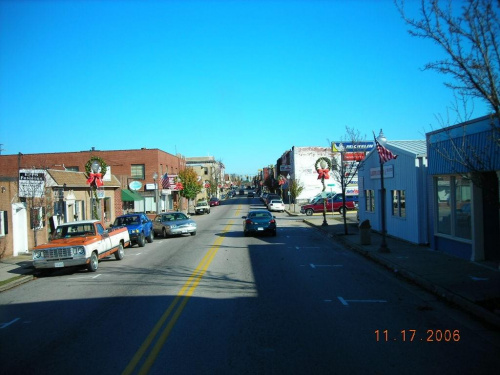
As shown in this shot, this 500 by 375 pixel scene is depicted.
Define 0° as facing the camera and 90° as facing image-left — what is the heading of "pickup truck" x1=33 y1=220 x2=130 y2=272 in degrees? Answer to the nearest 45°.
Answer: approximately 45°

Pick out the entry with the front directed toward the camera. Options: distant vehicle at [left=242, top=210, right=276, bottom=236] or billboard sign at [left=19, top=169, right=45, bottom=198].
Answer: the billboard sign

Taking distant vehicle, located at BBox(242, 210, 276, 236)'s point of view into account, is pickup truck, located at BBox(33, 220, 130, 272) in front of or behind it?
behind

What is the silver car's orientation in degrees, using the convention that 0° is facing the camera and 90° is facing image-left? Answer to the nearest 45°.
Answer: approximately 315°

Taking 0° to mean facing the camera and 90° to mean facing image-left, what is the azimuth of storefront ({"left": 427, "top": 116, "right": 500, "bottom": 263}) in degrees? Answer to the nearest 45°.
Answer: approximately 45°

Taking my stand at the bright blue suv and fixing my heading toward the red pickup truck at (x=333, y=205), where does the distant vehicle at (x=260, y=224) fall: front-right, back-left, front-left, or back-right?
front-right

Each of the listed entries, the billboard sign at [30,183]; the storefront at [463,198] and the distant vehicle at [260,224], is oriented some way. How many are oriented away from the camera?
1

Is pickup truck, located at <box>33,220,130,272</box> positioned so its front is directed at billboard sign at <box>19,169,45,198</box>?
no

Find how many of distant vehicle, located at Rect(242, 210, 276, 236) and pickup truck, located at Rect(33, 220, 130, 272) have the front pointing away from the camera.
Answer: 1

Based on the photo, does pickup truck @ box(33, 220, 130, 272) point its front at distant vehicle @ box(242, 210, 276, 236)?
no

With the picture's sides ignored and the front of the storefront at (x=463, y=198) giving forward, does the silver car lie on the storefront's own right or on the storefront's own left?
on the storefront's own right

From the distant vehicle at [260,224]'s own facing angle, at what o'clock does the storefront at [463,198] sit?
The storefront is roughly at 5 o'clock from the distant vehicle.

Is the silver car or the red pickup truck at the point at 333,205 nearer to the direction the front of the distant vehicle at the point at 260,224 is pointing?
the red pickup truck

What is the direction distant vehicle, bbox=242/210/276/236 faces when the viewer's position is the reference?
facing away from the viewer

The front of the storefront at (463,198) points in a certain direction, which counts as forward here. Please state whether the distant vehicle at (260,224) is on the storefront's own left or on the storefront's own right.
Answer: on the storefront's own right

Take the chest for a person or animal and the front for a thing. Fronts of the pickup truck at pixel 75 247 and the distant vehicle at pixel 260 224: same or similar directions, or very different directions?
very different directions

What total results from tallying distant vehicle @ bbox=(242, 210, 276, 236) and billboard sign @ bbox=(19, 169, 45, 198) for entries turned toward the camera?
1
